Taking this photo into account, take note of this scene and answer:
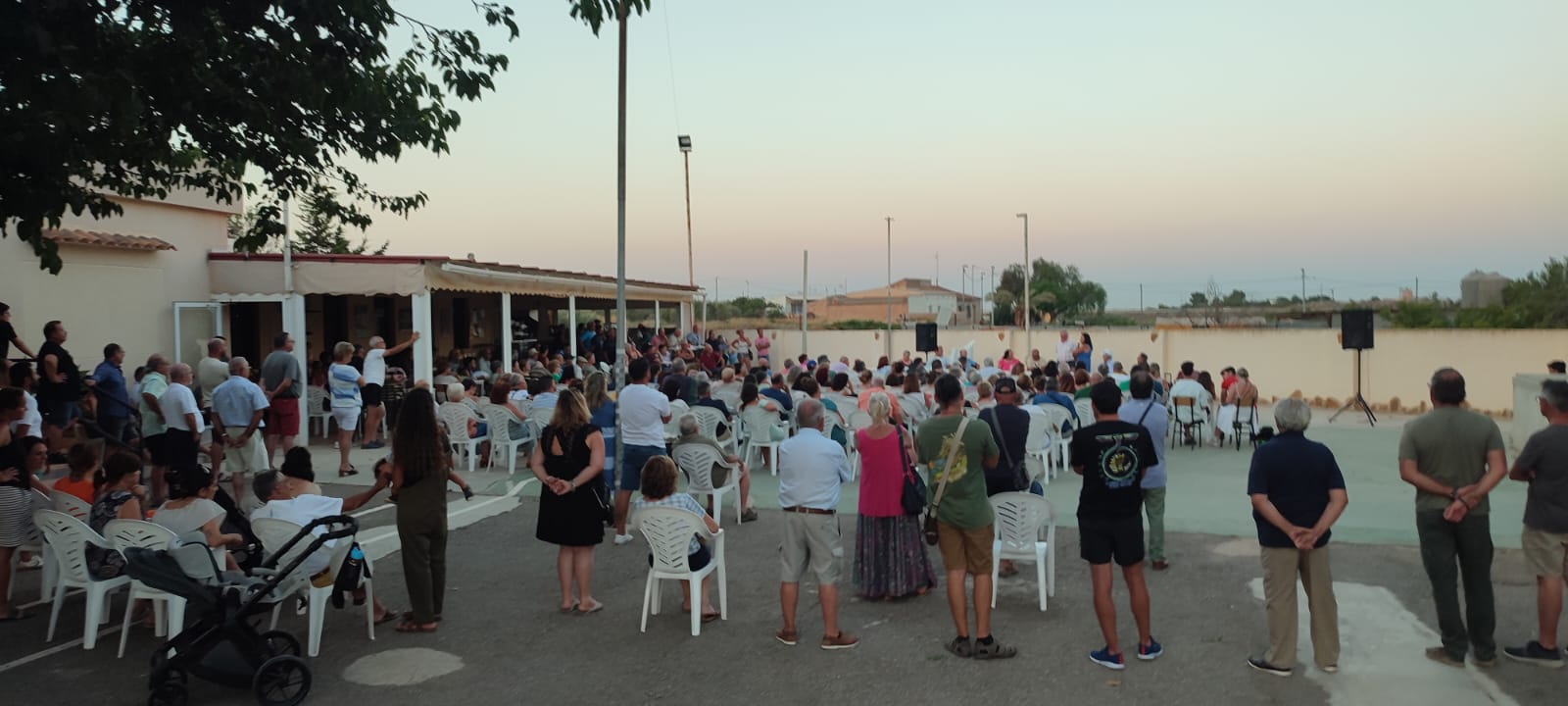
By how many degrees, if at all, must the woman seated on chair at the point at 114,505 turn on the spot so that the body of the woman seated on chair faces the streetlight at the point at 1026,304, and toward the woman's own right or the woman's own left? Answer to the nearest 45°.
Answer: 0° — they already face it

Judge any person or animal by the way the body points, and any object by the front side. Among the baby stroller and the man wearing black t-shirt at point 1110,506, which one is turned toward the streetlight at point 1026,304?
the man wearing black t-shirt

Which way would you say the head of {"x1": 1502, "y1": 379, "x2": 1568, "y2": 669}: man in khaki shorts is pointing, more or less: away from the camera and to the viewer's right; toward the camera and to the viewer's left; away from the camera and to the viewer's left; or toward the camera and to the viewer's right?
away from the camera and to the viewer's left

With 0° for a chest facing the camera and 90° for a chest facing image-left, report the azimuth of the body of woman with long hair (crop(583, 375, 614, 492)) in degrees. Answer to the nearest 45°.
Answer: approximately 225°

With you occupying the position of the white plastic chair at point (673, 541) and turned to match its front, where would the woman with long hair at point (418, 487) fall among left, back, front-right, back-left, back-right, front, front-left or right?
back-left

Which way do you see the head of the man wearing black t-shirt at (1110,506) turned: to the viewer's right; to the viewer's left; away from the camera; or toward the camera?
away from the camera

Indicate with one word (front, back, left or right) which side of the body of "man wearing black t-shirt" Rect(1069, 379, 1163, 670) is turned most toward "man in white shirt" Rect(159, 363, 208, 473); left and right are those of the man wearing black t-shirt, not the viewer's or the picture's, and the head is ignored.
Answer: left

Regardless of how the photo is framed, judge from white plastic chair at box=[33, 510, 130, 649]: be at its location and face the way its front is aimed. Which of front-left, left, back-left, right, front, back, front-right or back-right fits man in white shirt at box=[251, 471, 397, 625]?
right

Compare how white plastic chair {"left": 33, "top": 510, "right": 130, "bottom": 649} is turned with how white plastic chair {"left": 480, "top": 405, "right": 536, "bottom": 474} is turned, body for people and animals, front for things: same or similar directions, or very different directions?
same or similar directions

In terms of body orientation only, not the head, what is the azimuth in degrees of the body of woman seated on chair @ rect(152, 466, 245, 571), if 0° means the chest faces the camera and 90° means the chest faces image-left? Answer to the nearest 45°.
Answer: approximately 225°

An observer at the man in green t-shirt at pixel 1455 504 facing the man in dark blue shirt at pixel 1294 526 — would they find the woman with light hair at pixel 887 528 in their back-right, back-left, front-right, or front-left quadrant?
front-right

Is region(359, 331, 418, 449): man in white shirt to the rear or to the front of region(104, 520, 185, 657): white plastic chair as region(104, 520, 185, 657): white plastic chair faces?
to the front

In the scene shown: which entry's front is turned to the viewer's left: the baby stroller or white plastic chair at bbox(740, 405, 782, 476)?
the baby stroller

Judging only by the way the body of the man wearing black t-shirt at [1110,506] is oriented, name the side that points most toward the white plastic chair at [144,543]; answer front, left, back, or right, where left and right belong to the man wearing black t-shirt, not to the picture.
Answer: left

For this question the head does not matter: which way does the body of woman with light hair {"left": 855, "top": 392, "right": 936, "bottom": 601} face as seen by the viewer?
away from the camera

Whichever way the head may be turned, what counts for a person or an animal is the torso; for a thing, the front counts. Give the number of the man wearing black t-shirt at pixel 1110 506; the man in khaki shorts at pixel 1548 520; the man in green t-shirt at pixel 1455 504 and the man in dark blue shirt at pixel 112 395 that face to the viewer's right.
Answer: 1
